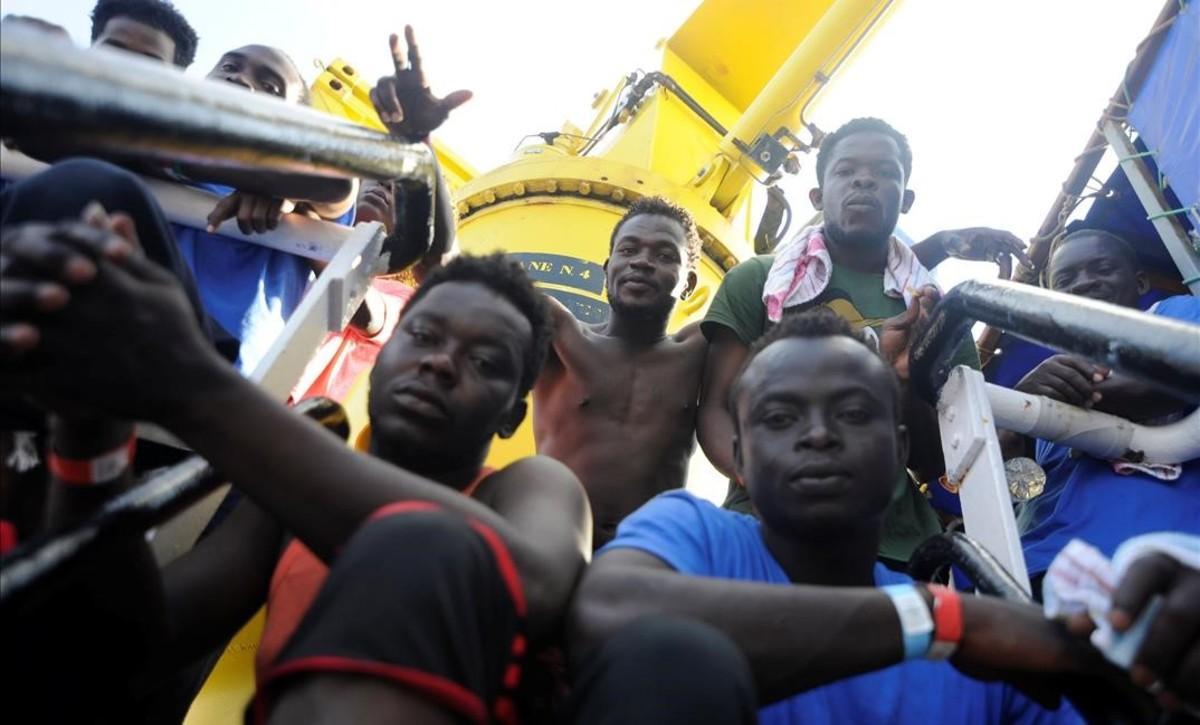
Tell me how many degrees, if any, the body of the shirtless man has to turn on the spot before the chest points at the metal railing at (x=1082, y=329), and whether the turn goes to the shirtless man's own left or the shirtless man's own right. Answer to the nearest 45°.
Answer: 0° — they already face it

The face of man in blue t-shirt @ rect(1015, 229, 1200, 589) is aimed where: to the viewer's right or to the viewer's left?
to the viewer's left

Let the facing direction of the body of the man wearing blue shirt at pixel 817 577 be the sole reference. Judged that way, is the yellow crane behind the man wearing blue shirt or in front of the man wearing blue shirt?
behind

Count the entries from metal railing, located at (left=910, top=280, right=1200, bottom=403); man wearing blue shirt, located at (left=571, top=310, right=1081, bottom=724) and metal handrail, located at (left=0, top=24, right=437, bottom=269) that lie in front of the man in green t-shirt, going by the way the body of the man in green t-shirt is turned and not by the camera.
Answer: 3

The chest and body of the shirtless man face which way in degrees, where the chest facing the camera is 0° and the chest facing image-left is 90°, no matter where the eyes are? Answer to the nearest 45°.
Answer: approximately 0°

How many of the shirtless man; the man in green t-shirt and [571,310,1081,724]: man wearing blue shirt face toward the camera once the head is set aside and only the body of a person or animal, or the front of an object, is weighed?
3

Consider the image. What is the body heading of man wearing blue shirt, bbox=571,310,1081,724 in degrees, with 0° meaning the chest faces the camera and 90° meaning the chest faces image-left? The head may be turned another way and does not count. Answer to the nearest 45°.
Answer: approximately 0°

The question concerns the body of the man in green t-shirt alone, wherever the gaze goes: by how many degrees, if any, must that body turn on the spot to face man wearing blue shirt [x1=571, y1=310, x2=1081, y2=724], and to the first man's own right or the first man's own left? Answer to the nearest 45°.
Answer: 0° — they already face them
